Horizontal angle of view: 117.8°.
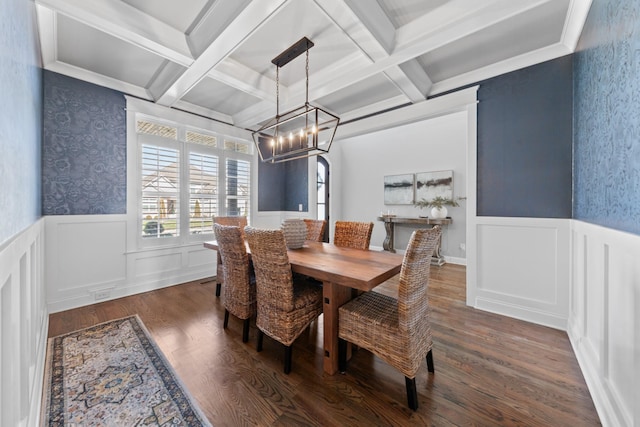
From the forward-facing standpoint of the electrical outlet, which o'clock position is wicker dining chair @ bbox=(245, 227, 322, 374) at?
The wicker dining chair is roughly at 1 o'clock from the electrical outlet.

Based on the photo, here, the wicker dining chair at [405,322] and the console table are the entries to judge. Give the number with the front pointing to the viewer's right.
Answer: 0

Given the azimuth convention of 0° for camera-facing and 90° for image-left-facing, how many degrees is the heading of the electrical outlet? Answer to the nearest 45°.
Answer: approximately 315°

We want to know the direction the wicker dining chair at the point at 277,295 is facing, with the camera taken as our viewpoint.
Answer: facing away from the viewer and to the right of the viewer

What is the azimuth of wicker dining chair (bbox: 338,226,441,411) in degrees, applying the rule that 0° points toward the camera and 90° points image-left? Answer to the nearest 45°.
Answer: approximately 135°

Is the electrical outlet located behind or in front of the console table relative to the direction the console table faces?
in front

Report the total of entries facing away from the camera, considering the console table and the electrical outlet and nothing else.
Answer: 0

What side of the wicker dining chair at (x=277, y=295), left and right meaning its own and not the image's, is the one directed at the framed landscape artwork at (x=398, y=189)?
front

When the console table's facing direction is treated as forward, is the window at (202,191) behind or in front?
in front

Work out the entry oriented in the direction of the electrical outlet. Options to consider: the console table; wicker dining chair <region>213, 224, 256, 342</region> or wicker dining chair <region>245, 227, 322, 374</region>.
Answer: the console table
